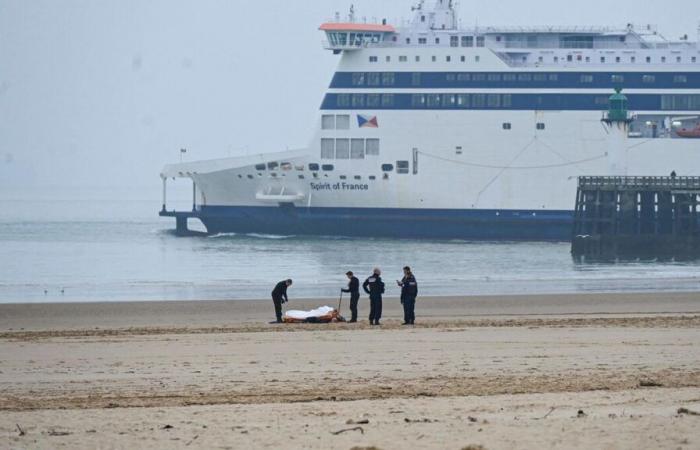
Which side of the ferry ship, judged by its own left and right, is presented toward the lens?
left

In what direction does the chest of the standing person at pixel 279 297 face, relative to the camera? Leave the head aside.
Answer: to the viewer's right

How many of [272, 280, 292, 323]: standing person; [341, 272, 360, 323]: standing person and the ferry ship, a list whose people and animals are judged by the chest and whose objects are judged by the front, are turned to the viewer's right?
1

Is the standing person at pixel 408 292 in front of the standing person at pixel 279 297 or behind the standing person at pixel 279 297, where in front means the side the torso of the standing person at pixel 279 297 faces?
in front

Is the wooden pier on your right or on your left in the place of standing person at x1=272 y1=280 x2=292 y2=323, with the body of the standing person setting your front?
on your left

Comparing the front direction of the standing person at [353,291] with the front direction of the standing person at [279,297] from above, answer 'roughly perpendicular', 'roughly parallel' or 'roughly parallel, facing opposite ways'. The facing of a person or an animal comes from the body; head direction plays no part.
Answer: roughly parallel, facing opposite ways

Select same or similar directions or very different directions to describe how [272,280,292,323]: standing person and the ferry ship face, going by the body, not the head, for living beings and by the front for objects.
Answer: very different directions

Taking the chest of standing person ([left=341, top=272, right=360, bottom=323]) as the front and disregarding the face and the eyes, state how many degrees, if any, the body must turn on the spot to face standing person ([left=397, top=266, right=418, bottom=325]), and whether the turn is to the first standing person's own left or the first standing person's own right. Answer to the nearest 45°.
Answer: approximately 135° to the first standing person's own left

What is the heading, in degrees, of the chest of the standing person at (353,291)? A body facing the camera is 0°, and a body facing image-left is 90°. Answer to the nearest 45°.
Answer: approximately 90°

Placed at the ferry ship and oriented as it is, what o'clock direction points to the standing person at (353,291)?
The standing person is roughly at 9 o'clock from the ferry ship.

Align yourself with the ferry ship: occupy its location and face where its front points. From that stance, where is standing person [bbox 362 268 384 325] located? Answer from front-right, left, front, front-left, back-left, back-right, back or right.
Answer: left

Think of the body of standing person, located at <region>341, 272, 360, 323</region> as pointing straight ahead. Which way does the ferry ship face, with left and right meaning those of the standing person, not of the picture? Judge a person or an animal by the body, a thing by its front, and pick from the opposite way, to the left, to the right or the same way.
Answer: the same way

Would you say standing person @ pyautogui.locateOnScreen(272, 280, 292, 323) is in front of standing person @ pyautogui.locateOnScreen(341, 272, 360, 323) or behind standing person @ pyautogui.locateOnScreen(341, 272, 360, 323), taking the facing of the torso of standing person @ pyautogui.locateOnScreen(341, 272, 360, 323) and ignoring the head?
in front
